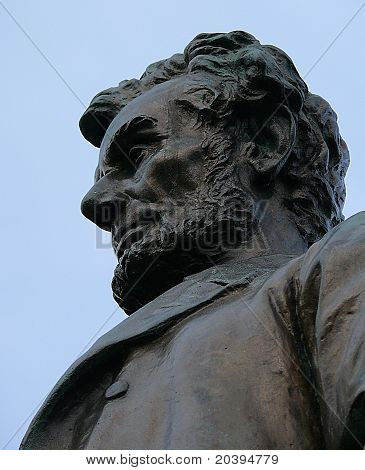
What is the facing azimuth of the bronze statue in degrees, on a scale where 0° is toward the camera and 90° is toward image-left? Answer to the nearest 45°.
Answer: approximately 45°
